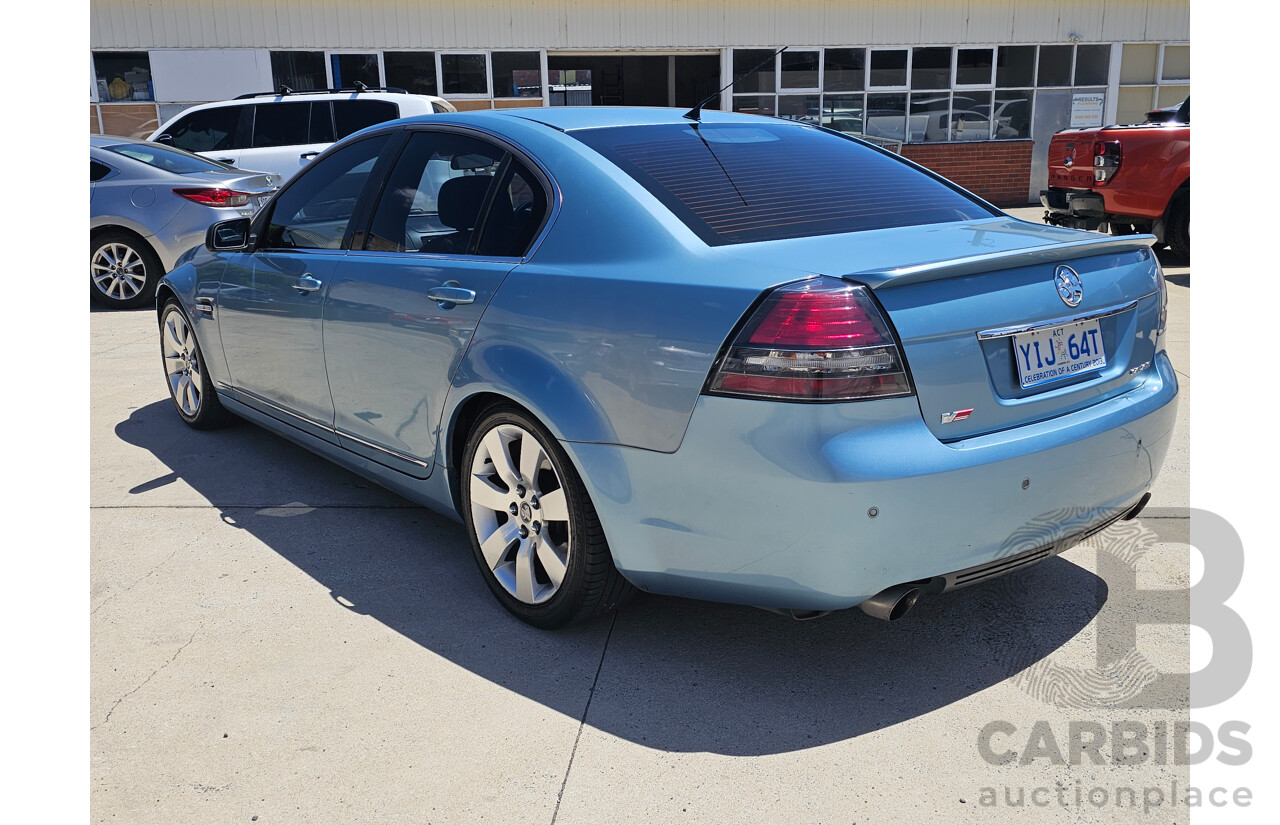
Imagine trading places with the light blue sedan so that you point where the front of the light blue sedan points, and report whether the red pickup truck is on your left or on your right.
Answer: on your right

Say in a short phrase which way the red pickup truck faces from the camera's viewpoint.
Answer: facing away from the viewer and to the right of the viewer

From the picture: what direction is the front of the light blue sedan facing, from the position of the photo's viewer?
facing away from the viewer and to the left of the viewer

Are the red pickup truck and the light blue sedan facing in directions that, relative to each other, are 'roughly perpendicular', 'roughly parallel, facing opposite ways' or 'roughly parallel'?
roughly perpendicular
